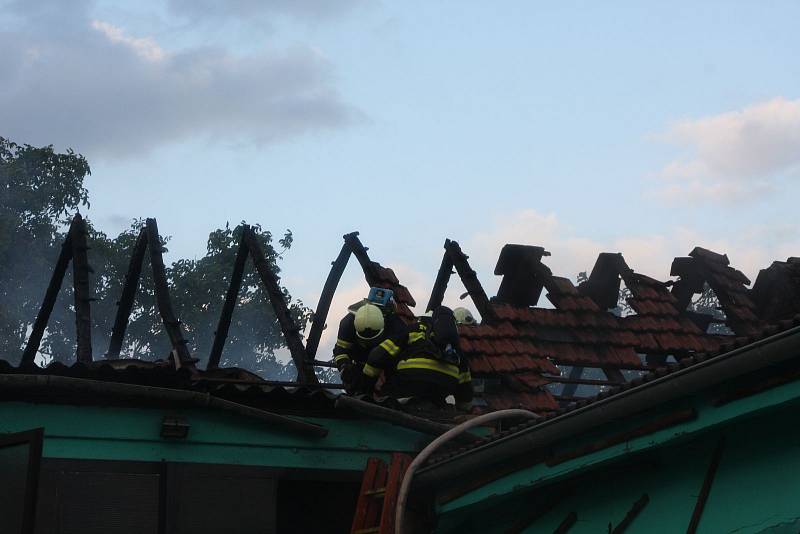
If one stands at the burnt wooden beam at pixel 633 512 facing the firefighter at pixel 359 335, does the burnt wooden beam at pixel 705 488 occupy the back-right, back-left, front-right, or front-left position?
back-right

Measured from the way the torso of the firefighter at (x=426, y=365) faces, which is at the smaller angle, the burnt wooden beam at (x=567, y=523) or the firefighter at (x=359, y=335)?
the firefighter

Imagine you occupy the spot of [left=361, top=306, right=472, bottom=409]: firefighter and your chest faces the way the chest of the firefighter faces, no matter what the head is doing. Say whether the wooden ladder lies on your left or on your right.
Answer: on your left

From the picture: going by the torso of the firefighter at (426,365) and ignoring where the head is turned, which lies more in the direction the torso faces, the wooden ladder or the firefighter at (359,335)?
the firefighter

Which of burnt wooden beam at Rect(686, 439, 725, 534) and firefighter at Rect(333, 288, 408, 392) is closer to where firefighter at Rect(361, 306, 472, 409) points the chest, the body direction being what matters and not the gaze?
the firefighter

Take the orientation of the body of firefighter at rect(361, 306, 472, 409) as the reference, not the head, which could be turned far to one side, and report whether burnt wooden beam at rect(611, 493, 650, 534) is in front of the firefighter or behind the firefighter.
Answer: behind

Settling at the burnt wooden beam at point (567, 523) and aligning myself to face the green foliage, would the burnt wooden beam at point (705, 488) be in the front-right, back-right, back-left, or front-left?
back-right

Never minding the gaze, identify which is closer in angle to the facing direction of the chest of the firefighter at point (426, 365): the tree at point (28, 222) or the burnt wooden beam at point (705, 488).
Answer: the tree

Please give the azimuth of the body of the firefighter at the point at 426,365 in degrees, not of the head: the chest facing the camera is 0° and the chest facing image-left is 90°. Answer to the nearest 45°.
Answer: approximately 135°
